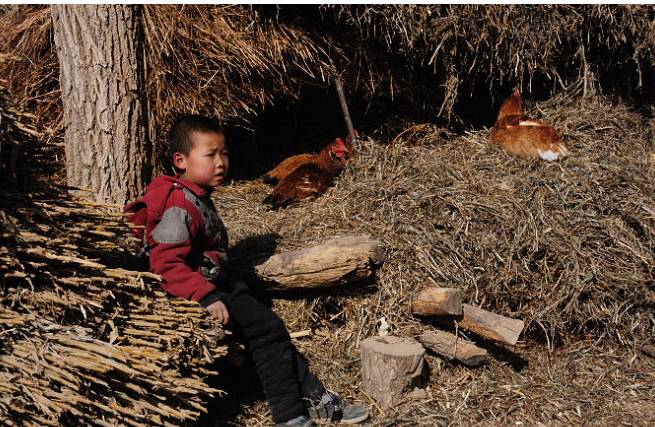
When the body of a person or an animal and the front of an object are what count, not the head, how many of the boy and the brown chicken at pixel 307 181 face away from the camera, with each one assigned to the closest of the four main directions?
0

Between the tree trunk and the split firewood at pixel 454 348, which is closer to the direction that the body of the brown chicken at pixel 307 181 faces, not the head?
the split firewood

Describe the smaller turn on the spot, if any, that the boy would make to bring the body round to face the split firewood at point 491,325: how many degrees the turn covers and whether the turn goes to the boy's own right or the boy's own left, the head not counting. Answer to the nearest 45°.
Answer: approximately 45° to the boy's own left

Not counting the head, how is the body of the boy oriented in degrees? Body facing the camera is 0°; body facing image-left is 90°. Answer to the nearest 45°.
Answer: approximately 315°

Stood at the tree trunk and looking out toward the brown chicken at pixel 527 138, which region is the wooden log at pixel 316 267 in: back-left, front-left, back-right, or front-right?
front-right

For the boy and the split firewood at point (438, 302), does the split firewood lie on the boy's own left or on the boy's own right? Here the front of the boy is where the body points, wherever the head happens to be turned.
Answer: on the boy's own left

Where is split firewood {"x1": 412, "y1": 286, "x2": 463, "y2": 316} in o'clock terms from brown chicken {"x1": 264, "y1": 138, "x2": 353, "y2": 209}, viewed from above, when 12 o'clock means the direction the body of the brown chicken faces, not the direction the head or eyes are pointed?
The split firewood is roughly at 2 o'clock from the brown chicken.

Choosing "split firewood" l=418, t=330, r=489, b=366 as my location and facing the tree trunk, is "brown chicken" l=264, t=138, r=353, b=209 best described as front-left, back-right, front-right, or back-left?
front-right

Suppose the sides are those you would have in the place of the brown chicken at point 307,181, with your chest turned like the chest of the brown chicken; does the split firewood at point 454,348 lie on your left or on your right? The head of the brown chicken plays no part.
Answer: on your right

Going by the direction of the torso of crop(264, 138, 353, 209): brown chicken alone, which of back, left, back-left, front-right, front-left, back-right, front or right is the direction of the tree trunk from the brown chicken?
back-right

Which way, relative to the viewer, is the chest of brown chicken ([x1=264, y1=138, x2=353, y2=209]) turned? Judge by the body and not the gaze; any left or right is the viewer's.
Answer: facing to the right of the viewer

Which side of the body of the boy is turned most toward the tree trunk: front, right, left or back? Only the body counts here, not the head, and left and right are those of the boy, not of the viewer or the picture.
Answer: back

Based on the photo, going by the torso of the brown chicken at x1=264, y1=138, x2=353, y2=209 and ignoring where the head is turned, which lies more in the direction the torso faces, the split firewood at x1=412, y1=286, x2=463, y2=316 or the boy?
the split firewood
